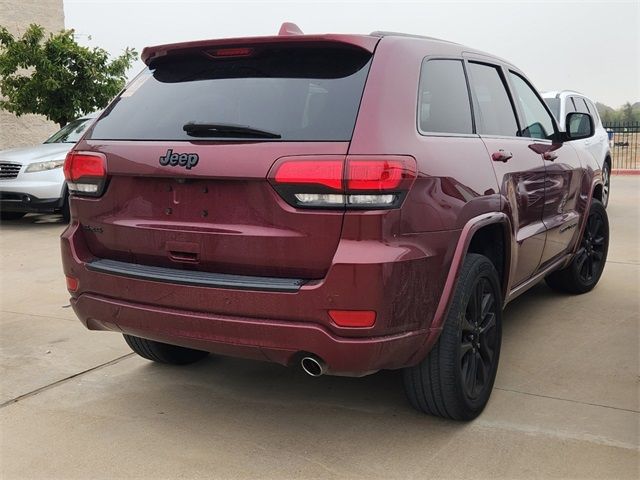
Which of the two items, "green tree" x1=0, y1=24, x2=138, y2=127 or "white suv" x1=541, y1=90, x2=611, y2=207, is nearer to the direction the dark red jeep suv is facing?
the white suv

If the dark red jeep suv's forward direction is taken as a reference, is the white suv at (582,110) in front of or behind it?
in front

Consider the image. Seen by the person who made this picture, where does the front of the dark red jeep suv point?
facing away from the viewer and to the right of the viewer

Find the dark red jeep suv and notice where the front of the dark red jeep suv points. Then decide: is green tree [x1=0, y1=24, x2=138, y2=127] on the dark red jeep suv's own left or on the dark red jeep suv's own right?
on the dark red jeep suv's own left

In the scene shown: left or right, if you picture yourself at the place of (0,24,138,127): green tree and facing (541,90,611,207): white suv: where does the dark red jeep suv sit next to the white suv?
right
